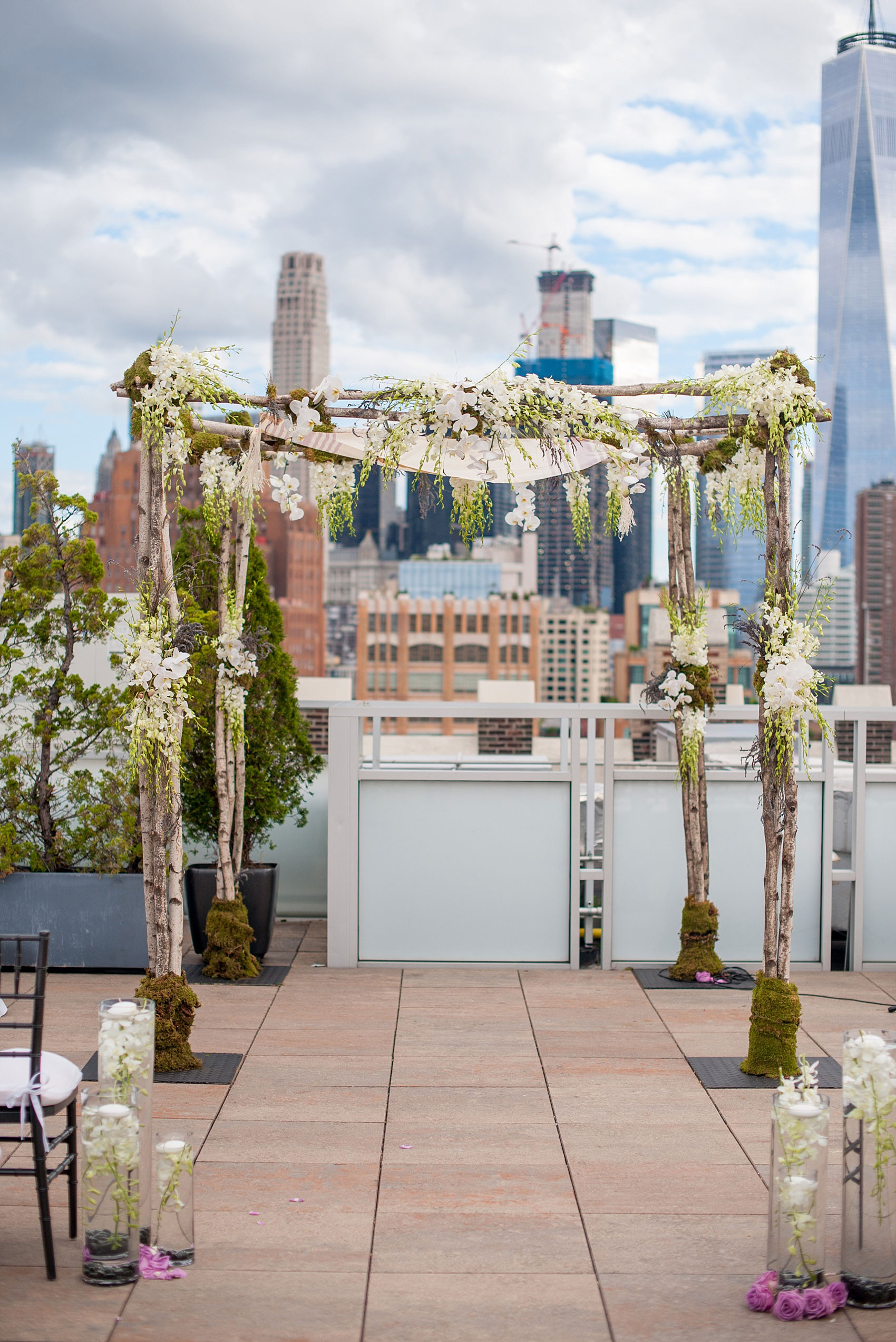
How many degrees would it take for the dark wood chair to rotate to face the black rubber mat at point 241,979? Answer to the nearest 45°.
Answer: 0° — it already faces it

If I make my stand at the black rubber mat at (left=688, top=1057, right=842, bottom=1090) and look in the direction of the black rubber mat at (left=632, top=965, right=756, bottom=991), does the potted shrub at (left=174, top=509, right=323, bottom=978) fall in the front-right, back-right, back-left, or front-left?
front-left

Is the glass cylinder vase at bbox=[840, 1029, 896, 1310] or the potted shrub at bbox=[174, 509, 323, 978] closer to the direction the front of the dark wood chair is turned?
the potted shrub

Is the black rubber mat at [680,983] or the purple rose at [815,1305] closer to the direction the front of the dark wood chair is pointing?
the black rubber mat

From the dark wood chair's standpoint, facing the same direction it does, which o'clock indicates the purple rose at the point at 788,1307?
The purple rose is roughly at 4 o'clock from the dark wood chair.

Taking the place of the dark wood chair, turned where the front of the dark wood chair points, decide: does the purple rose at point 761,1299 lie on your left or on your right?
on your right

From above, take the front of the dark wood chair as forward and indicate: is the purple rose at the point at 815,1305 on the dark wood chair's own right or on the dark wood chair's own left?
on the dark wood chair's own right

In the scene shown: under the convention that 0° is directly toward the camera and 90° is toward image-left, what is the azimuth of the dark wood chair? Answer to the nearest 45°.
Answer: approximately 180°

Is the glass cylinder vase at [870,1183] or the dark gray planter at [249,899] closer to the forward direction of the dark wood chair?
the dark gray planter

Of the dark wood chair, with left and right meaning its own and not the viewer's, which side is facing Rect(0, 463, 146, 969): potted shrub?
front
